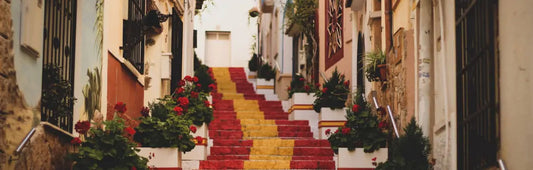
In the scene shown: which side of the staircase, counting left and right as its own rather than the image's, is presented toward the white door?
back

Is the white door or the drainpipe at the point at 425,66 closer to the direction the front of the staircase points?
the drainpipe

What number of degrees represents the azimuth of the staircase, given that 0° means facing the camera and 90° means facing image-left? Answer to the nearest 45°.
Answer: approximately 0°

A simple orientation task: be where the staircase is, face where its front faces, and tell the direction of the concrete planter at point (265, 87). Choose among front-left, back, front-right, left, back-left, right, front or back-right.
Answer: back

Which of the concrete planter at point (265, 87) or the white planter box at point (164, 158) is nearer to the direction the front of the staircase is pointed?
the white planter box

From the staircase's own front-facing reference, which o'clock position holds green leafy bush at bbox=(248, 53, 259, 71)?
The green leafy bush is roughly at 6 o'clock from the staircase.

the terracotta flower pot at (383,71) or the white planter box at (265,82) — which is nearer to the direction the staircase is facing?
the terracotta flower pot
